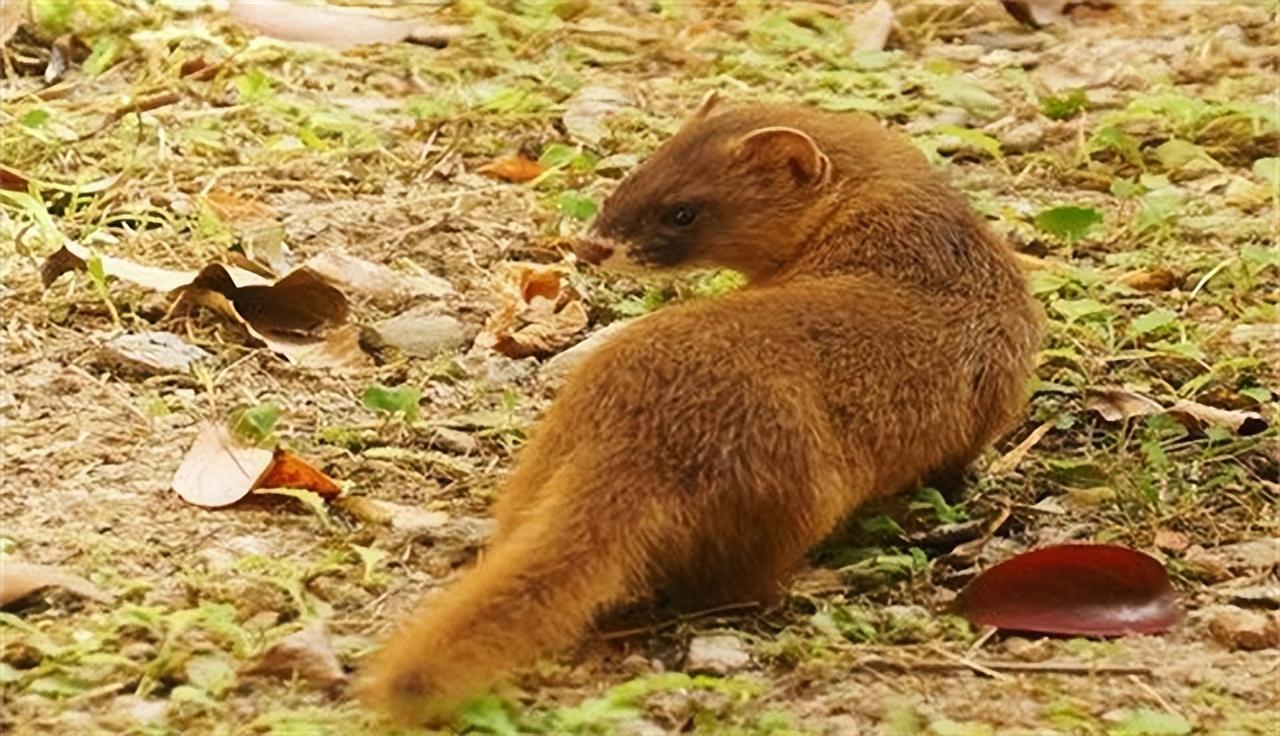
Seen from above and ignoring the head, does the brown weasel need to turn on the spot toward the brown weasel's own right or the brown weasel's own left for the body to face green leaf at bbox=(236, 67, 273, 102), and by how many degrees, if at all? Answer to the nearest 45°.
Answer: approximately 90° to the brown weasel's own left

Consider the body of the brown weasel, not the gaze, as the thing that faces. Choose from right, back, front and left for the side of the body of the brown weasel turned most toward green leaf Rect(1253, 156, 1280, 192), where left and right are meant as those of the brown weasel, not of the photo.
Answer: front

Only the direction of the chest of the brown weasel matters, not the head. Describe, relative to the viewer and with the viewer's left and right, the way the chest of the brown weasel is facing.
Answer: facing away from the viewer and to the right of the viewer

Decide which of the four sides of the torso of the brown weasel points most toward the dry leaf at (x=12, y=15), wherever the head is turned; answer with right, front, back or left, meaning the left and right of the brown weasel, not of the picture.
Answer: left

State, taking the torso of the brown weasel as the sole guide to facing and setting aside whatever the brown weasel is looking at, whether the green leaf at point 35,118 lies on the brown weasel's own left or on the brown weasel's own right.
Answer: on the brown weasel's own left

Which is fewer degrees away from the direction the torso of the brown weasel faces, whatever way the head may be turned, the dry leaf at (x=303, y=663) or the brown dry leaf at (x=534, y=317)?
the brown dry leaf

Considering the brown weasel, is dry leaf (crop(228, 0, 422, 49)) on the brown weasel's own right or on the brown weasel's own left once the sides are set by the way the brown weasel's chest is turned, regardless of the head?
on the brown weasel's own left

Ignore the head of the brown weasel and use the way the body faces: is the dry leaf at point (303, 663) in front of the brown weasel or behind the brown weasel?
behind

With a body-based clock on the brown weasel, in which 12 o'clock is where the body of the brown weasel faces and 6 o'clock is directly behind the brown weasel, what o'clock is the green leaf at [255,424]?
The green leaf is roughly at 8 o'clock from the brown weasel.

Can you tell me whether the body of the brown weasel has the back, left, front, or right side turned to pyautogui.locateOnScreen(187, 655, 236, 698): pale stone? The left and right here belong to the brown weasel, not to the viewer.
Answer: back

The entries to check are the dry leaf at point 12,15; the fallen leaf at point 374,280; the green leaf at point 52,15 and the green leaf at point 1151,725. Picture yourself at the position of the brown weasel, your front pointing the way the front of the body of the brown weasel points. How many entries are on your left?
3

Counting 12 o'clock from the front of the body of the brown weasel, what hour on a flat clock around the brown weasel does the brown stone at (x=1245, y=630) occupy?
The brown stone is roughly at 2 o'clock from the brown weasel.

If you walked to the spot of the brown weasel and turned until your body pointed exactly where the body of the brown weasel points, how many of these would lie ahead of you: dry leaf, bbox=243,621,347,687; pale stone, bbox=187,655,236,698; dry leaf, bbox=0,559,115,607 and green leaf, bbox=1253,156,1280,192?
1

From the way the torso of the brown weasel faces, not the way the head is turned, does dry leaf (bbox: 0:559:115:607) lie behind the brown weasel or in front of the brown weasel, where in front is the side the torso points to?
behind
